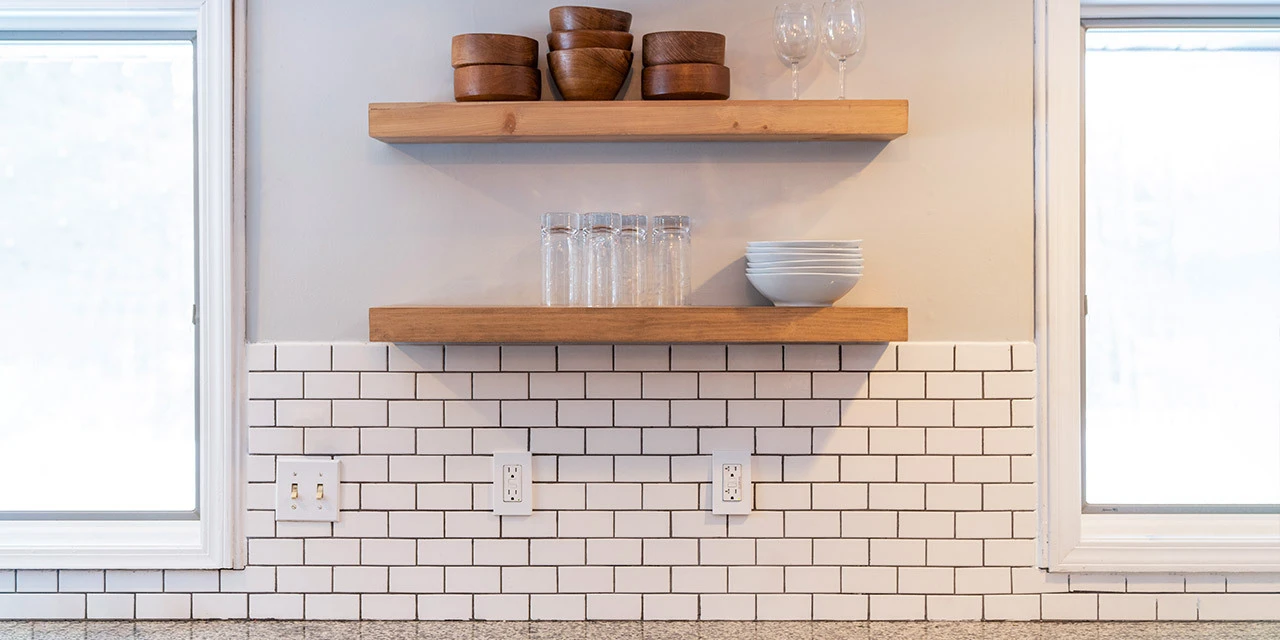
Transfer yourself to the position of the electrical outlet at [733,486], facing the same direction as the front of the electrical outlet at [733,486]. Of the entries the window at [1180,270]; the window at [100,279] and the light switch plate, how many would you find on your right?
2

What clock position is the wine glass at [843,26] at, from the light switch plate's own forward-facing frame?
The wine glass is roughly at 10 o'clock from the light switch plate.

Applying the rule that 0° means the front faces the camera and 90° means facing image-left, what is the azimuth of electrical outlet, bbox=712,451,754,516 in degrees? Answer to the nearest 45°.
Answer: approximately 0°
